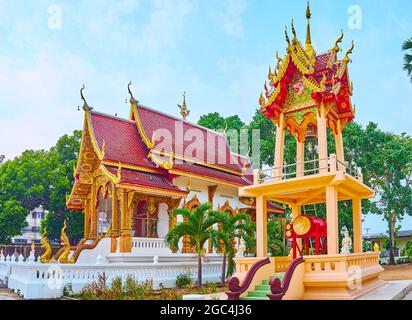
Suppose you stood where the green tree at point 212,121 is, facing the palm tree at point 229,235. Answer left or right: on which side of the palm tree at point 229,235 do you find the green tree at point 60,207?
right

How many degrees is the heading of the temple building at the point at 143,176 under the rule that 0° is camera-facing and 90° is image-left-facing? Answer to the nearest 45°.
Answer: approximately 45°

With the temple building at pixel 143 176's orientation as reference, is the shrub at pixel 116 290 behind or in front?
in front

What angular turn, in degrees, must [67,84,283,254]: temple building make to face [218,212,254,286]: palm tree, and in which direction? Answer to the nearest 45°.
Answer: approximately 90° to its left

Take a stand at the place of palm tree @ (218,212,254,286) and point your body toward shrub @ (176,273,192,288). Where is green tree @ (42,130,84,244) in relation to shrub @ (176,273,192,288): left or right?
right

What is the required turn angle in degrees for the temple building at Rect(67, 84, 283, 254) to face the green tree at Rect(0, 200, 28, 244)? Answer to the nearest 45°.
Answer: approximately 90° to its right
